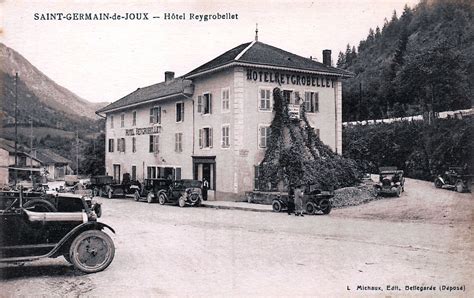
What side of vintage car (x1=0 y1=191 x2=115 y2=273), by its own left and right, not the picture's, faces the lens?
right

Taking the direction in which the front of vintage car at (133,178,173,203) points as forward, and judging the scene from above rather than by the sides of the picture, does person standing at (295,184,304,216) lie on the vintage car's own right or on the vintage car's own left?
on the vintage car's own left

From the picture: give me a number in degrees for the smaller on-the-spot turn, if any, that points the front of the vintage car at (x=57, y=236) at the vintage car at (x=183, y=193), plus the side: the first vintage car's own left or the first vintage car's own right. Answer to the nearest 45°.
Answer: approximately 90° to the first vintage car's own left

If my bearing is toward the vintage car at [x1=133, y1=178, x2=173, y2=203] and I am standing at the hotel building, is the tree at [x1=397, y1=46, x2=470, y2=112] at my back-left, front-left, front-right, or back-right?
back-left

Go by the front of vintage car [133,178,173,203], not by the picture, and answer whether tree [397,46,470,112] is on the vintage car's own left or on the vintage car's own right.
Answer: on the vintage car's own left

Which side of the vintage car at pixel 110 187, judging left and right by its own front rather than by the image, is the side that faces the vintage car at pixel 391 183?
back
